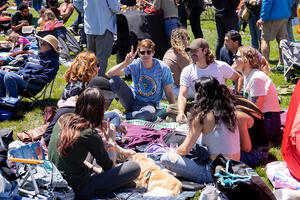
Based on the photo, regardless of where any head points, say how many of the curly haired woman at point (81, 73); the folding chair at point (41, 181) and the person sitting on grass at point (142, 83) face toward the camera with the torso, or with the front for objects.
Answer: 1

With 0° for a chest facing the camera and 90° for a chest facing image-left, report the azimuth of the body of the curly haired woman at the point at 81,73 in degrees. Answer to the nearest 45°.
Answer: approximately 225°

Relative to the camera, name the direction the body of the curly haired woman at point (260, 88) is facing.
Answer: to the viewer's left

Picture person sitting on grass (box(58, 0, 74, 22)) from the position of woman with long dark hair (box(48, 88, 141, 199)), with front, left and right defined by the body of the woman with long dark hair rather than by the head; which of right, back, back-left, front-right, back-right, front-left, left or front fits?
front-left

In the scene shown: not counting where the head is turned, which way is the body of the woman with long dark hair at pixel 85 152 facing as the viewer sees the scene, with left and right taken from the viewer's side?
facing away from the viewer and to the right of the viewer

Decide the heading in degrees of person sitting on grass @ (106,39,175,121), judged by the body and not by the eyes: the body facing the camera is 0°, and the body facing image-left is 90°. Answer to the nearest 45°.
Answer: approximately 0°

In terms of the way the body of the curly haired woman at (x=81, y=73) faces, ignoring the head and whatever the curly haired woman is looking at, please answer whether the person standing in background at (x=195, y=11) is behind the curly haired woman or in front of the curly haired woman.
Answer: in front

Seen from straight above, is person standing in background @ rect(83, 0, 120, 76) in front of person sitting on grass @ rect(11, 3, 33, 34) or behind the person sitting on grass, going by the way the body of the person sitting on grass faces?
in front

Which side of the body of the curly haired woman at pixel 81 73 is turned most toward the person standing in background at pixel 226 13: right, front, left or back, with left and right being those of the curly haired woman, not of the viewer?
front

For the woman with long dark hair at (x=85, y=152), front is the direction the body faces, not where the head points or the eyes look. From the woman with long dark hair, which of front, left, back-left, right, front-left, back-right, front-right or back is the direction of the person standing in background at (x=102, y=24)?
front-left

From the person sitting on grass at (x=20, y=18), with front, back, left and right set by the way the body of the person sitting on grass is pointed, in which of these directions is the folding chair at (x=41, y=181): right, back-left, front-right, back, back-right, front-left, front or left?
front-right
